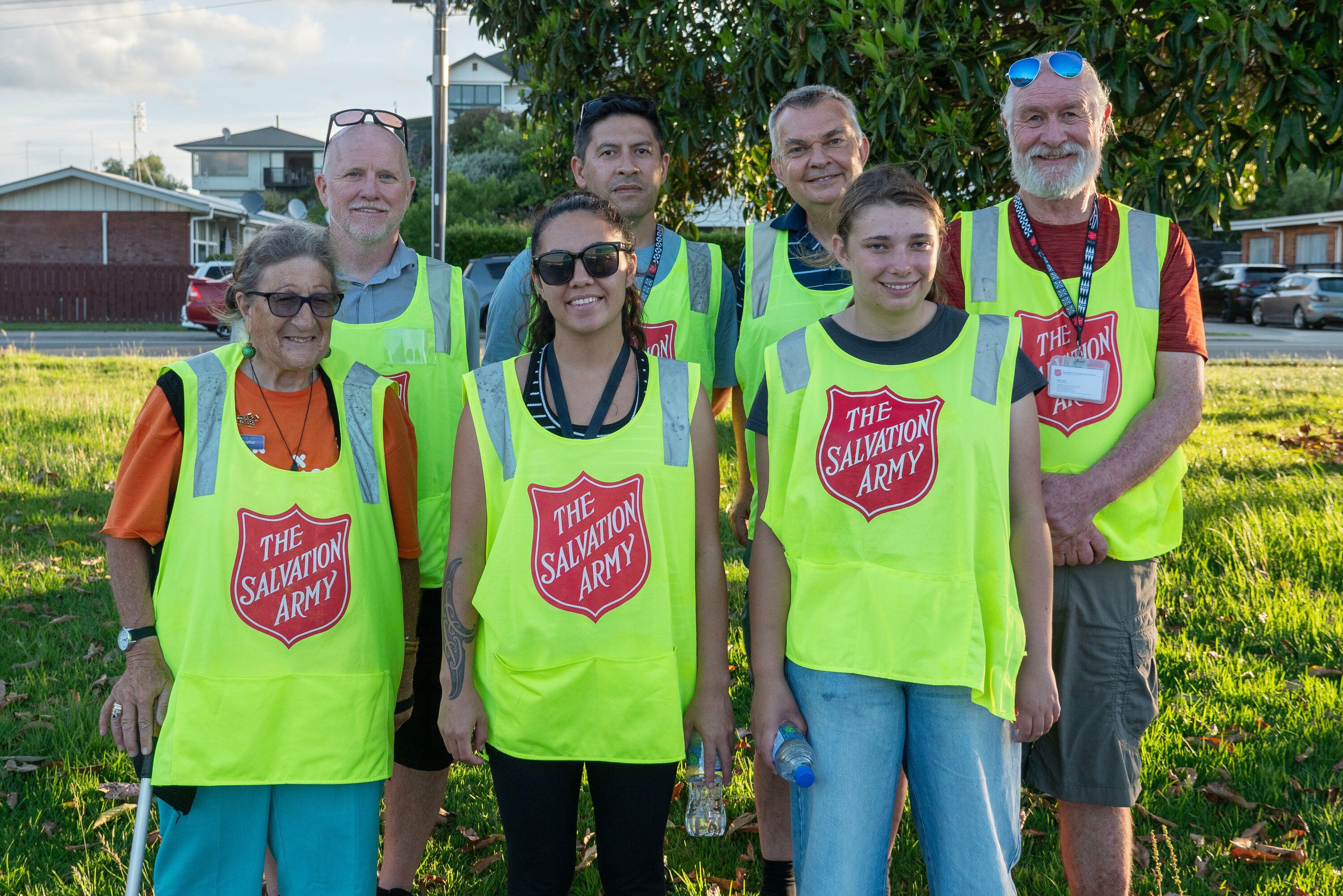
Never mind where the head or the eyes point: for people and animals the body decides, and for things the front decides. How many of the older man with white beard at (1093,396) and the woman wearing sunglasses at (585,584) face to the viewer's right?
0

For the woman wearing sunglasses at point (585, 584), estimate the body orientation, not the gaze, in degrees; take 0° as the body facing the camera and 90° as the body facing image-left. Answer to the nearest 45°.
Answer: approximately 0°

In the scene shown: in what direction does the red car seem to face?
to the viewer's right

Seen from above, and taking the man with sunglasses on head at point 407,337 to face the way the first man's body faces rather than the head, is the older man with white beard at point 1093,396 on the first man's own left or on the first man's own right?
on the first man's own left

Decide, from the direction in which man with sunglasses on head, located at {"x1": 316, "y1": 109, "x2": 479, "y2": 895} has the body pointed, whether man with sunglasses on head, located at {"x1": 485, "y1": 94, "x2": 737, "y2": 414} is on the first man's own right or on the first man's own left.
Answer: on the first man's own left

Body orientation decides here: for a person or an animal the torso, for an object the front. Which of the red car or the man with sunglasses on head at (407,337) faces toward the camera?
the man with sunglasses on head

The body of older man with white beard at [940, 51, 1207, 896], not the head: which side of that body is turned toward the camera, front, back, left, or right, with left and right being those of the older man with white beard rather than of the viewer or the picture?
front

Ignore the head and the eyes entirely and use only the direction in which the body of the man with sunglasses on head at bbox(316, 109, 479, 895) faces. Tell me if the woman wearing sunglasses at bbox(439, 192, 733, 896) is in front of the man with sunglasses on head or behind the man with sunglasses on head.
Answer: in front

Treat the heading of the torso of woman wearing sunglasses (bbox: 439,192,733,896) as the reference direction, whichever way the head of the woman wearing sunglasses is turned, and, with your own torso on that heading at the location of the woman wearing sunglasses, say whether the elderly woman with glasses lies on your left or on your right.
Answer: on your right

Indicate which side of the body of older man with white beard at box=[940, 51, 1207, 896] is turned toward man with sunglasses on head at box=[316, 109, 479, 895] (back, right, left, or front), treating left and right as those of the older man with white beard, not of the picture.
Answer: right

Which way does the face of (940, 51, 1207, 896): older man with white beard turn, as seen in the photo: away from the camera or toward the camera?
toward the camera

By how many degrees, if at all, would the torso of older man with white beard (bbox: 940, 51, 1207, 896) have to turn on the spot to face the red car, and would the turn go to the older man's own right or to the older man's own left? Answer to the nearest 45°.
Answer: approximately 135° to the older man's own right

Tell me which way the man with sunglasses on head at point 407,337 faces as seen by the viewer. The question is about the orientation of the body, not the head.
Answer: toward the camera

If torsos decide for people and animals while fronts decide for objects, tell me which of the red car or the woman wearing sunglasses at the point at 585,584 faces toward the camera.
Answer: the woman wearing sunglasses

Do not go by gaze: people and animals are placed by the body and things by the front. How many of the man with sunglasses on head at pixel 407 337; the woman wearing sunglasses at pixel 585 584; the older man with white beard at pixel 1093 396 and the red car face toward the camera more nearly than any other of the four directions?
3
